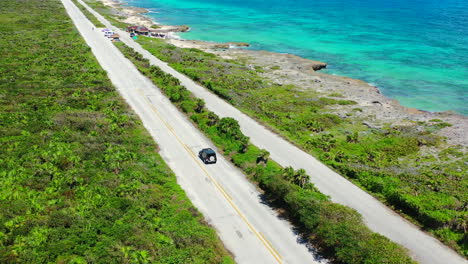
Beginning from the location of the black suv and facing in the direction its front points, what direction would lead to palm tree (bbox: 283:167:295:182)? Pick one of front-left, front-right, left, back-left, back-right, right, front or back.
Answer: back

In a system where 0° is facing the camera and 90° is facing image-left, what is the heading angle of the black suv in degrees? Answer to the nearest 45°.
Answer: approximately 135°

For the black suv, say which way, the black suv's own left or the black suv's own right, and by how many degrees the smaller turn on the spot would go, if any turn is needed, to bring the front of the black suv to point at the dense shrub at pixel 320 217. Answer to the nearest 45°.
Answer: approximately 180°
